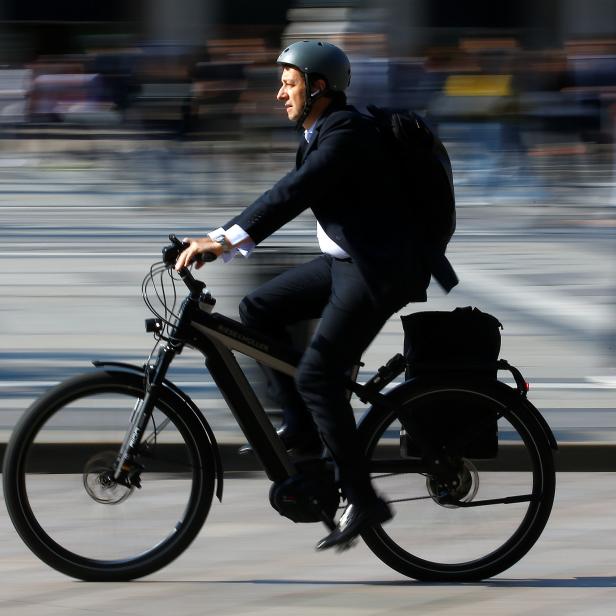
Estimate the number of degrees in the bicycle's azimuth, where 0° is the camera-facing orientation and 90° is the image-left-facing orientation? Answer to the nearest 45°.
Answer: approximately 90°

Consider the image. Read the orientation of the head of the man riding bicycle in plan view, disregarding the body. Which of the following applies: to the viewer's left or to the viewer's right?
to the viewer's left

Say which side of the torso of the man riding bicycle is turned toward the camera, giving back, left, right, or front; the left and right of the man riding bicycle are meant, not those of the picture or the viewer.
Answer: left
